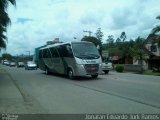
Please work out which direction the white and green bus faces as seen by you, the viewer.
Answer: facing the viewer and to the right of the viewer
